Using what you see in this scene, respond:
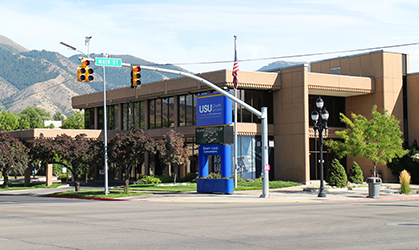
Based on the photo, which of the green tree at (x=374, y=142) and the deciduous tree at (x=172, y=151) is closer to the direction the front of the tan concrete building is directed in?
the deciduous tree

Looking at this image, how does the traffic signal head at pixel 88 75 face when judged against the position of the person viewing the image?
facing the viewer and to the right of the viewer

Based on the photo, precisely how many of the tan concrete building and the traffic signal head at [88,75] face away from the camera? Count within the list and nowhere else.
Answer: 0

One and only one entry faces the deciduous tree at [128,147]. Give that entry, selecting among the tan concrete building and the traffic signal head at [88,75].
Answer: the tan concrete building

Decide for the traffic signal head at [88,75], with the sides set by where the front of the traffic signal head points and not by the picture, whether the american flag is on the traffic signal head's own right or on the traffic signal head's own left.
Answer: on the traffic signal head's own left

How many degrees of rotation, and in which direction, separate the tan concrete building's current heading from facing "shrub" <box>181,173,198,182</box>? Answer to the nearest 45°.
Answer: approximately 45° to its right

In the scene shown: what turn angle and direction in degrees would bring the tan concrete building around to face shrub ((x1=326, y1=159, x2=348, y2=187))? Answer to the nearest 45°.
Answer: approximately 45° to its left

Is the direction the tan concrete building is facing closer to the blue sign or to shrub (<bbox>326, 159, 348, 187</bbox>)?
the blue sign

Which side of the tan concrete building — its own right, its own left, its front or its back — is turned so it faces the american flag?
front

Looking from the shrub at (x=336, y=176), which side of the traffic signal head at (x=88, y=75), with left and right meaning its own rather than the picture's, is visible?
left

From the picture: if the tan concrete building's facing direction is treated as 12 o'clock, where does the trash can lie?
The trash can is roughly at 10 o'clock from the tan concrete building.

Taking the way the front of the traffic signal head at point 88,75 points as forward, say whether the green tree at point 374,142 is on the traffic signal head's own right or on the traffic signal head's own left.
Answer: on the traffic signal head's own left
